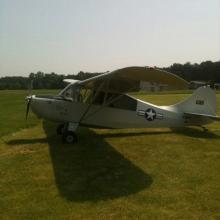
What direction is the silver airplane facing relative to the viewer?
to the viewer's left
